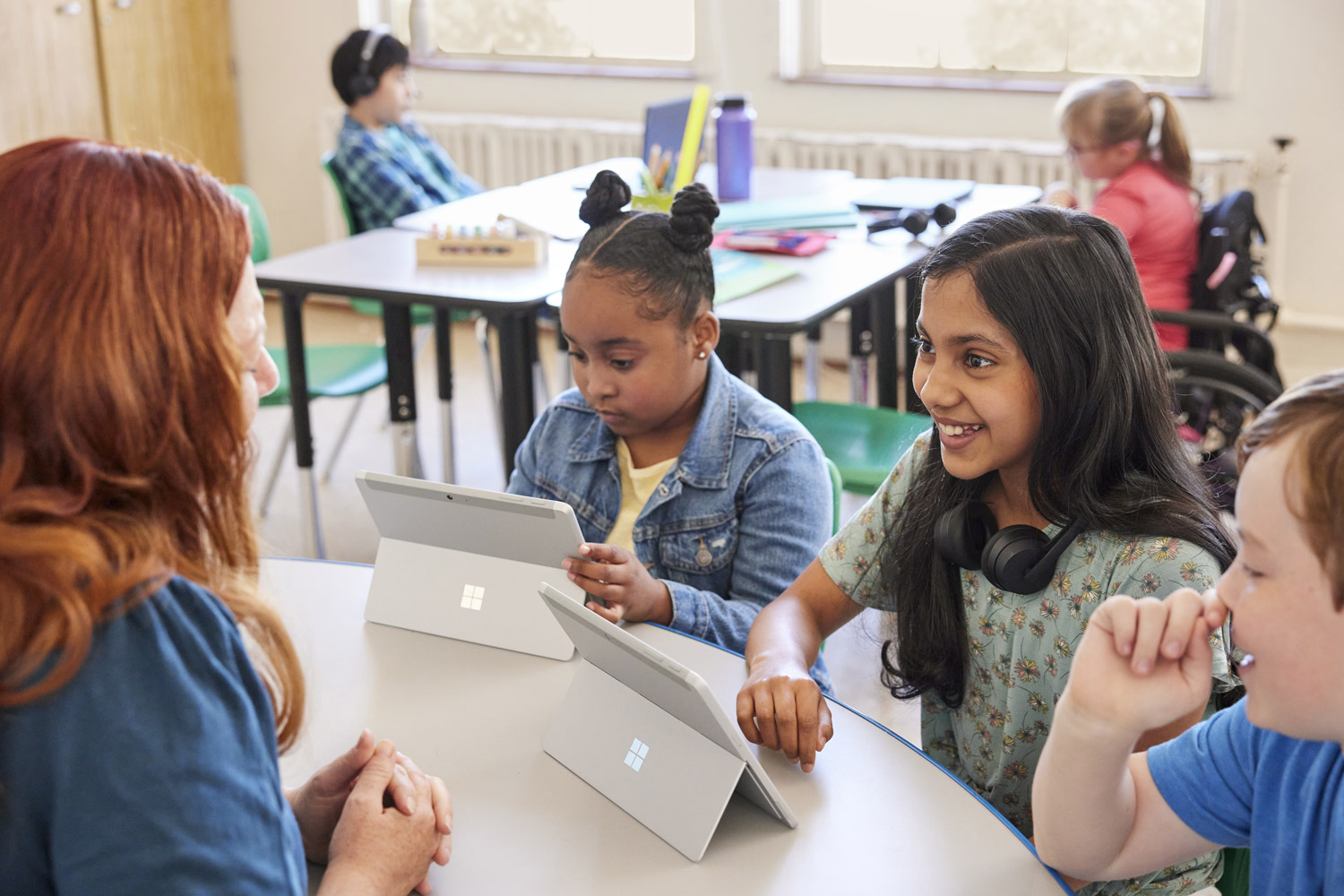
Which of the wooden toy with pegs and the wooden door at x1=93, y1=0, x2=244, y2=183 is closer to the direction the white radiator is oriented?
the wooden toy with pegs

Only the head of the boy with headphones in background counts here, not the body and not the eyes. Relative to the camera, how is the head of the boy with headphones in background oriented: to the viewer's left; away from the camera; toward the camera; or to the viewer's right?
to the viewer's right

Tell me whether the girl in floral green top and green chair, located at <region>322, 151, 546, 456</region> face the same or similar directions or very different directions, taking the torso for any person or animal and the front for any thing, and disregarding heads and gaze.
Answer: very different directions

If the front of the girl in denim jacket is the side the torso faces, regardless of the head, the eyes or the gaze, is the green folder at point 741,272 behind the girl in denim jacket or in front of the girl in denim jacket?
behind

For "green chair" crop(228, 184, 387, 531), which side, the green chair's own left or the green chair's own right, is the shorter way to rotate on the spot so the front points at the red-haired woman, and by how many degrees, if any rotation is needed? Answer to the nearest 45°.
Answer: approximately 90° to the green chair's own right

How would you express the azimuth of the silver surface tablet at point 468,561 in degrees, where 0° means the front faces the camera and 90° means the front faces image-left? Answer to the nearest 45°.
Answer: approximately 225°

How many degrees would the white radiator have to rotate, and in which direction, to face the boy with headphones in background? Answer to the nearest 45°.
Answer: approximately 45° to its right

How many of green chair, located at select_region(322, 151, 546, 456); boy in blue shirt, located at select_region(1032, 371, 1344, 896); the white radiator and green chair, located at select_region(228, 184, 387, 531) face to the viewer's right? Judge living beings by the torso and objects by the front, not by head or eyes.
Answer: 2

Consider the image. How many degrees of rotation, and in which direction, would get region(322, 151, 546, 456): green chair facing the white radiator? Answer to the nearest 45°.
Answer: approximately 45° to its left

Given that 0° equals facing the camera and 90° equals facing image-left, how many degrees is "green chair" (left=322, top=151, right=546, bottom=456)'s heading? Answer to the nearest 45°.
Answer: approximately 270°

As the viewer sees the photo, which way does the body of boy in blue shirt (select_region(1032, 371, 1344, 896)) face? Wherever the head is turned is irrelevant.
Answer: to the viewer's left

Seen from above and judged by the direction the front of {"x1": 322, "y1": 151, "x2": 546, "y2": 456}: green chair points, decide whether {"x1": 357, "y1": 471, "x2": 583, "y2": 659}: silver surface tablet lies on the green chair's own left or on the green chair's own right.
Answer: on the green chair's own right

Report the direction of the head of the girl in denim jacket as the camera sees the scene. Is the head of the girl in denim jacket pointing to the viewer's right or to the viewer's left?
to the viewer's left

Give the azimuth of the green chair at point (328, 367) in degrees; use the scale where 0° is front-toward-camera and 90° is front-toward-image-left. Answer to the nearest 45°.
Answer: approximately 270°
